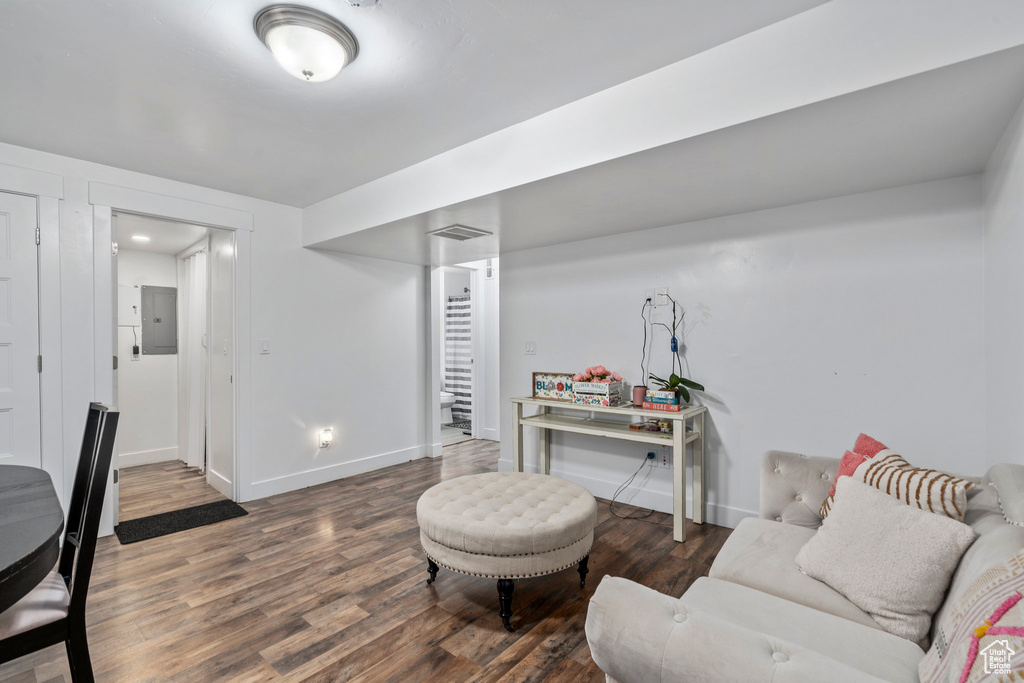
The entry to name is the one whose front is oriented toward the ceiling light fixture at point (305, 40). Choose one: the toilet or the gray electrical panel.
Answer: the gray electrical panel

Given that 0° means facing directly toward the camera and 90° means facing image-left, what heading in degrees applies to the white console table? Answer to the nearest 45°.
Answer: approximately 45°

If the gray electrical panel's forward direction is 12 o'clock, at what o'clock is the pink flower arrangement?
The pink flower arrangement is roughly at 11 o'clock from the gray electrical panel.

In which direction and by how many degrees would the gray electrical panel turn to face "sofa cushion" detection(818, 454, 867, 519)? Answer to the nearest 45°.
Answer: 0° — it already faces it

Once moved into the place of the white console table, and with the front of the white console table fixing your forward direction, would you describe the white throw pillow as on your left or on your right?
on your left
